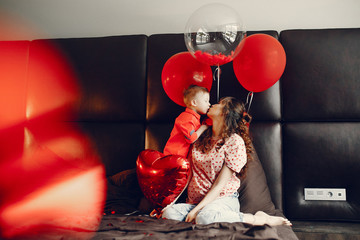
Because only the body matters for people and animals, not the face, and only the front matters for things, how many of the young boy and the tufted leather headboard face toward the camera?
1

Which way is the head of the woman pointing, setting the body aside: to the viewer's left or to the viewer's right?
to the viewer's left

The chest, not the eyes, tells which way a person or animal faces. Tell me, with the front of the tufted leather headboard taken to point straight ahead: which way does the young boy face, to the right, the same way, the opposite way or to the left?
to the left

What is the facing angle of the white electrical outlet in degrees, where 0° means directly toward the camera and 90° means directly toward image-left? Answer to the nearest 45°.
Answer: approximately 0°

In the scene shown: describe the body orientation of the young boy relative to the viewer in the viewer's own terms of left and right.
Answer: facing to the right of the viewer

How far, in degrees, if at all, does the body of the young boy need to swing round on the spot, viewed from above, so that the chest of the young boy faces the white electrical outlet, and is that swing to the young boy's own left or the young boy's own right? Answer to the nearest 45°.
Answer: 0° — they already face it

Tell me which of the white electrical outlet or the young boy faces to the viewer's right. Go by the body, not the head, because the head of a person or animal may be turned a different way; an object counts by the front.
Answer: the young boy
